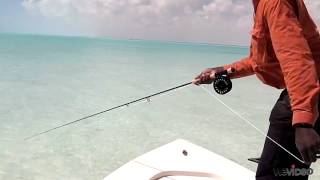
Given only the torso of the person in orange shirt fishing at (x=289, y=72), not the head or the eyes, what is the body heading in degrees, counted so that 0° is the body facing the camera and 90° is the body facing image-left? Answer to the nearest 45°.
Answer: approximately 90°
